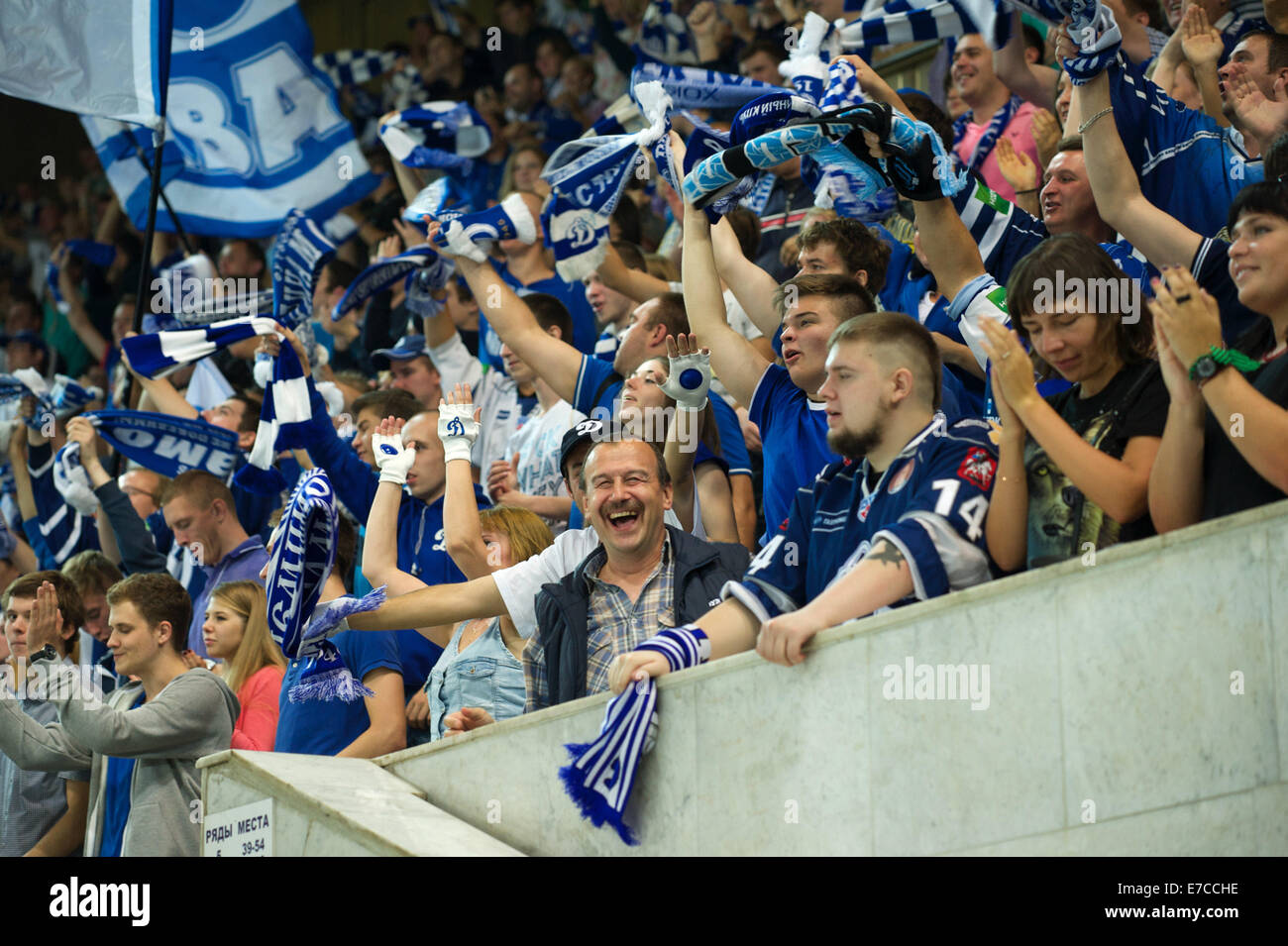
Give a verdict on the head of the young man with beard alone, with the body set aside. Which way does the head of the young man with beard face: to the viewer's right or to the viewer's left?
to the viewer's left

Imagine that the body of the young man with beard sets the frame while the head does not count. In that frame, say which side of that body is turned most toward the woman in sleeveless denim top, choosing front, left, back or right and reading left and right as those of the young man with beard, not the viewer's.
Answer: right

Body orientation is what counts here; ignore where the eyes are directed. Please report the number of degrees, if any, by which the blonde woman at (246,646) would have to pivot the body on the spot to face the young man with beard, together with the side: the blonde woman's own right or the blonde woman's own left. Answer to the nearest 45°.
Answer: approximately 135° to the blonde woman's own left

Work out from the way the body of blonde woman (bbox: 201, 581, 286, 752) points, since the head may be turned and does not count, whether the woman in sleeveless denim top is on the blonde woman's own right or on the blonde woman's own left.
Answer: on the blonde woman's own left

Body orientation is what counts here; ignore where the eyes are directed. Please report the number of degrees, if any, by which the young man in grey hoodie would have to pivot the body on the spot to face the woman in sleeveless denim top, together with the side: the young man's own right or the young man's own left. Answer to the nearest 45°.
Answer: approximately 90° to the young man's own left

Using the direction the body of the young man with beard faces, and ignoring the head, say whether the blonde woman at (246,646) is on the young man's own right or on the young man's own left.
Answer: on the young man's own right

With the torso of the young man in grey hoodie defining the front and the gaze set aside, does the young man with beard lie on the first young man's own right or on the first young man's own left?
on the first young man's own left

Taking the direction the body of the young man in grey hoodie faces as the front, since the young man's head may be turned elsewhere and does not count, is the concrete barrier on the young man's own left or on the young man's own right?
on the young man's own left

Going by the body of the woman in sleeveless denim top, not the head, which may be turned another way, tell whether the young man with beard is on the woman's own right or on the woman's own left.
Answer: on the woman's own left
